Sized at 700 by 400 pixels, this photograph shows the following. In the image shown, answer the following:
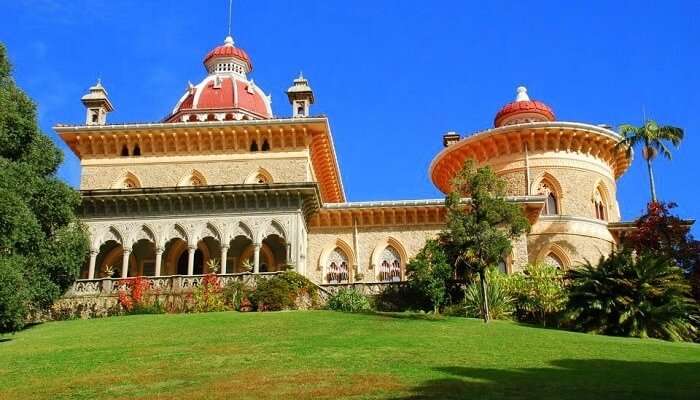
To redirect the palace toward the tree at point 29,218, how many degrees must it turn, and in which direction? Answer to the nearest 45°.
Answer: approximately 45° to its right

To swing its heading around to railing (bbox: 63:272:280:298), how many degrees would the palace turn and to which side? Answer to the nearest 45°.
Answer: approximately 45° to its right

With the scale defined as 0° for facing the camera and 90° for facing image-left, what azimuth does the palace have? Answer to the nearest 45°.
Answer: approximately 0°

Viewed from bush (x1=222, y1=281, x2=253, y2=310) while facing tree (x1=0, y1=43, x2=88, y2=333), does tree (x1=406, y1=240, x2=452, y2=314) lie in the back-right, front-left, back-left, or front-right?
back-left

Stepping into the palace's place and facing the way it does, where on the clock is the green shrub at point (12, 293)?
The green shrub is roughly at 1 o'clock from the palace.

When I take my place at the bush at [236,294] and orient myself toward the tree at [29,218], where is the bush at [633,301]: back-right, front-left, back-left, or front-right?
back-left

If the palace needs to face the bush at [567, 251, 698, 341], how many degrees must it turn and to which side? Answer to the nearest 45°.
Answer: approximately 45° to its left

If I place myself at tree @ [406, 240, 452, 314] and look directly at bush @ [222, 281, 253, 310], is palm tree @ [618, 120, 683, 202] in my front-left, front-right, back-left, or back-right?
back-right

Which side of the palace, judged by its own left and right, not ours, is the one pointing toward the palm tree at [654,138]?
left

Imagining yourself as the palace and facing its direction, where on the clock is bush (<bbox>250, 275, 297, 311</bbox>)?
The bush is roughly at 12 o'clock from the palace.
